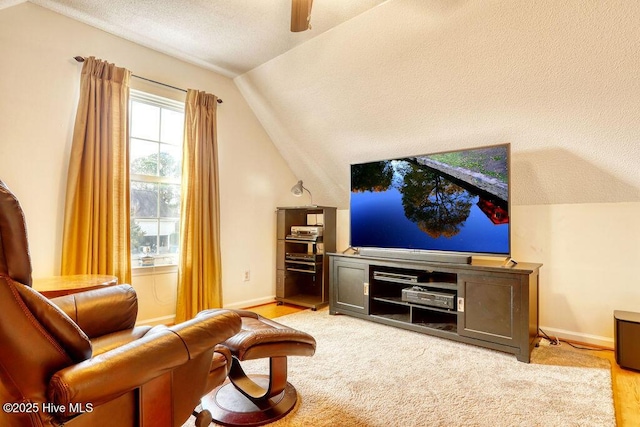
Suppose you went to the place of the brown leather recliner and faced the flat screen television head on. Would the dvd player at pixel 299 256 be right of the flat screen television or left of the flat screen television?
left

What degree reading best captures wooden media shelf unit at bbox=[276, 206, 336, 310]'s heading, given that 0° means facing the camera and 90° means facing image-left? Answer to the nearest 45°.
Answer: approximately 45°

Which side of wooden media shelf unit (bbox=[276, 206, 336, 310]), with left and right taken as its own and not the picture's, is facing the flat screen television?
left

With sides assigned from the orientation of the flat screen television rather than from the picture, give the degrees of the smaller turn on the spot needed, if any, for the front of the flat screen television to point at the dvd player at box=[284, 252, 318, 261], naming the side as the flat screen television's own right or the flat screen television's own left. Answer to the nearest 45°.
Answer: approximately 45° to the flat screen television's own right

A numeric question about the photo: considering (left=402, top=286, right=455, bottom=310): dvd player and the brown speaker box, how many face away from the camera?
0

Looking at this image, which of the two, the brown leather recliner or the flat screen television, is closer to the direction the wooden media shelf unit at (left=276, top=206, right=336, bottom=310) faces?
the brown leather recliner

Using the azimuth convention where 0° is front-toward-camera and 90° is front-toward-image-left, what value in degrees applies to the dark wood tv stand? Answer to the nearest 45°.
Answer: approximately 45°

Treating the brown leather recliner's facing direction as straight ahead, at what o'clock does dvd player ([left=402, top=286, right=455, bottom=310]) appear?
The dvd player is roughly at 1 o'clock from the brown leather recliner.

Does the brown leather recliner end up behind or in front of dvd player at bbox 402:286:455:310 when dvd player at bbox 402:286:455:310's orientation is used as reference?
in front

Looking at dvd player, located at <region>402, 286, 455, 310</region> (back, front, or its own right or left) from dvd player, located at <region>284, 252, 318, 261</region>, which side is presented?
right
